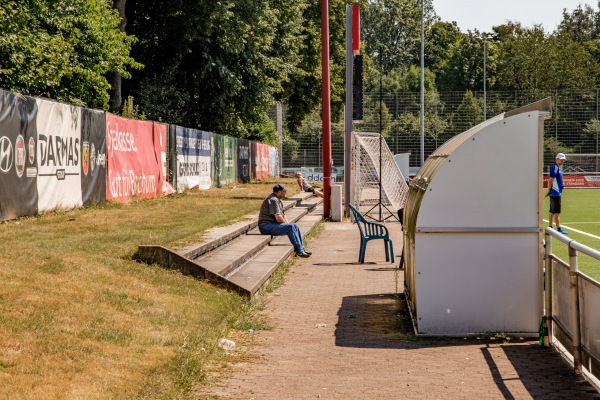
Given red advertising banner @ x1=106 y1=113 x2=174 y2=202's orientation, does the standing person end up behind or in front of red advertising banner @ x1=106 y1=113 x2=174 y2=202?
in front

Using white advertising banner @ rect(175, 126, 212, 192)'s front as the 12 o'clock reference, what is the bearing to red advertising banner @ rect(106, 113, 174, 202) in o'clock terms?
The red advertising banner is roughly at 2 o'clock from the white advertising banner.

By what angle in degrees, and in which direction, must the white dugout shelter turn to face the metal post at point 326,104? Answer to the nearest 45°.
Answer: approximately 90° to its left

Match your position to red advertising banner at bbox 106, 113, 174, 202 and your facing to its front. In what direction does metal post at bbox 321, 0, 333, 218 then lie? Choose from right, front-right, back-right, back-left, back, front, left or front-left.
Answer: front-left

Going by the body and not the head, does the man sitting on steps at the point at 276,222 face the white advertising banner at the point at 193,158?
no

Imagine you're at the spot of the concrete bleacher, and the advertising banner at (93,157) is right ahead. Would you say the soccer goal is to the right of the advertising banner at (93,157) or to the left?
right

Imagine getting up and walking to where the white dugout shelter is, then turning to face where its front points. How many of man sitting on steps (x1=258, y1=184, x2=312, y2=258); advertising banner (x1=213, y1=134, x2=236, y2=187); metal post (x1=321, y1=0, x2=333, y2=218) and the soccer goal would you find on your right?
0

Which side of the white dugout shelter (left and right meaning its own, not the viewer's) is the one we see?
right

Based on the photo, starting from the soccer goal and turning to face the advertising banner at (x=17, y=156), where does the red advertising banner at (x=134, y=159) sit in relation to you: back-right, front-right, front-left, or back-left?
front-right

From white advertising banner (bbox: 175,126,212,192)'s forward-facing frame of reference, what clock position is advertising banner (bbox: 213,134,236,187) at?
The advertising banner is roughly at 8 o'clock from the white advertising banner.

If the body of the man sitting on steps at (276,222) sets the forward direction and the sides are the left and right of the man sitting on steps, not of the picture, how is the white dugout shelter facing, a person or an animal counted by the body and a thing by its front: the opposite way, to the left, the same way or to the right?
the same way

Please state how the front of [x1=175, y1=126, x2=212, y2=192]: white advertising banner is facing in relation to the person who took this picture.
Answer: facing the viewer and to the right of the viewer

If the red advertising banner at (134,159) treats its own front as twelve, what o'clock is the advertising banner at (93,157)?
The advertising banner is roughly at 2 o'clock from the red advertising banner.

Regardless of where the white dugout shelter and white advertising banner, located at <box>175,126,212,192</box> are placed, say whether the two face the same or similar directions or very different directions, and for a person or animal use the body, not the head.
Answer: same or similar directions

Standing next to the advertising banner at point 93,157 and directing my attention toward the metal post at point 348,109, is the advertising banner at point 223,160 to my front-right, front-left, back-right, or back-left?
front-left

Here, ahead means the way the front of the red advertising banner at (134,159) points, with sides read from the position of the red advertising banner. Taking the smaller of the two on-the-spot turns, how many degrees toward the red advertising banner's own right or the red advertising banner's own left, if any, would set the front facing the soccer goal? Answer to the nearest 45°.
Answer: approximately 45° to the red advertising banner's own left

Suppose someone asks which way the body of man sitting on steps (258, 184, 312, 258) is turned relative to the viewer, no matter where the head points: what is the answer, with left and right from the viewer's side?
facing to the right of the viewer

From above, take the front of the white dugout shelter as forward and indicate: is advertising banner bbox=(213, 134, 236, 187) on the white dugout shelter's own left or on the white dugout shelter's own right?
on the white dugout shelter's own left

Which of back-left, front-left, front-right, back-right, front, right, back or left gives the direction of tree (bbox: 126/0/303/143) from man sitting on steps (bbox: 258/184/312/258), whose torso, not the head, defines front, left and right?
left

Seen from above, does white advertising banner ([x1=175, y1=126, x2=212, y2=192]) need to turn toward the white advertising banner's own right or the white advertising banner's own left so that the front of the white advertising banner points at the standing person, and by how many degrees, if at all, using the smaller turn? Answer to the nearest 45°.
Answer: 0° — it already faces them

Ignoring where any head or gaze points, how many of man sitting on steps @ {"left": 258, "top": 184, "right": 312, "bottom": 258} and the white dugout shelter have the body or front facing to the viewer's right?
2
